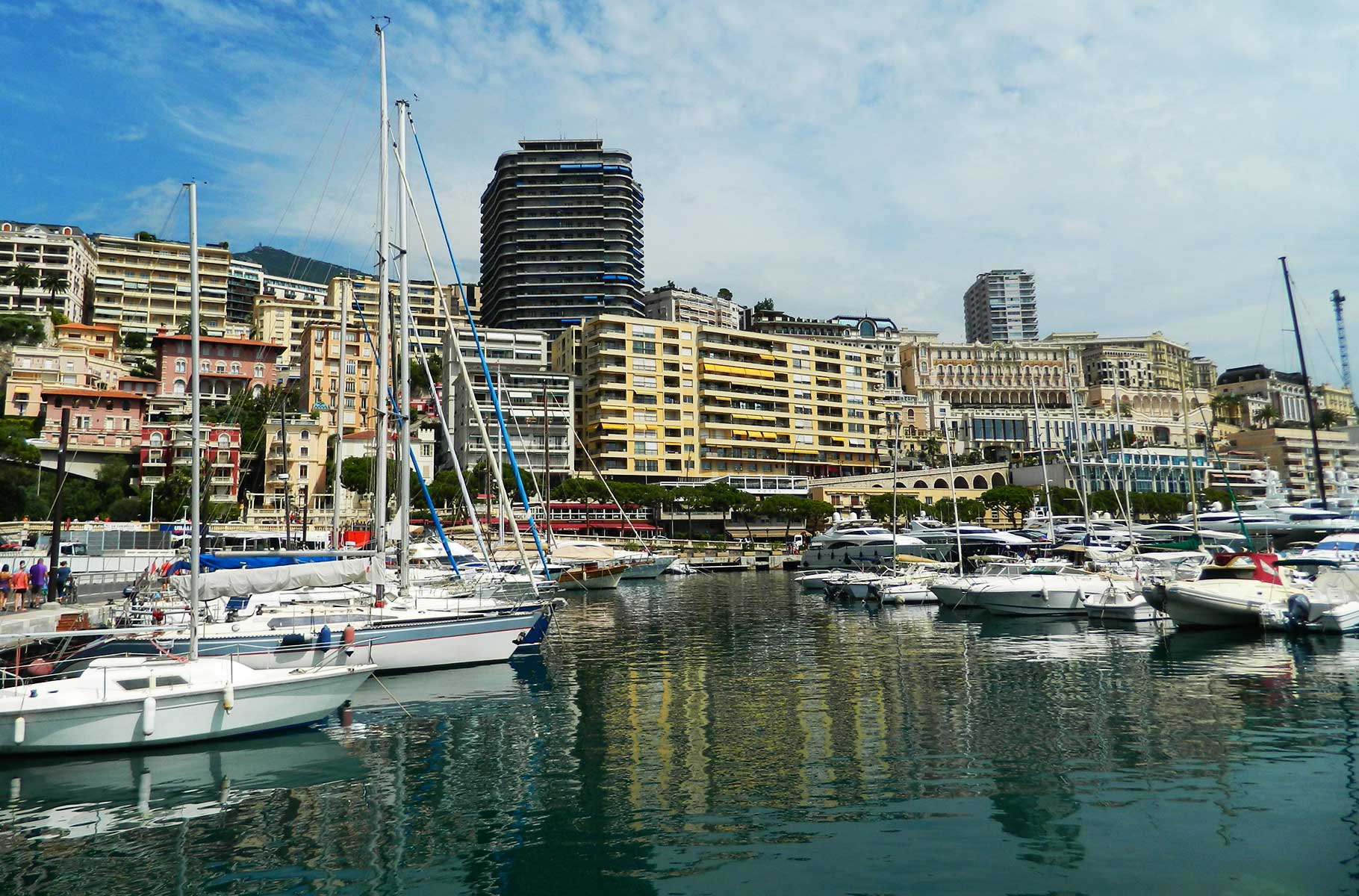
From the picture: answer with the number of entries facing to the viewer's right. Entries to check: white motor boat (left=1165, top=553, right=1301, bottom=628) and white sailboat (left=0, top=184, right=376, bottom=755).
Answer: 1

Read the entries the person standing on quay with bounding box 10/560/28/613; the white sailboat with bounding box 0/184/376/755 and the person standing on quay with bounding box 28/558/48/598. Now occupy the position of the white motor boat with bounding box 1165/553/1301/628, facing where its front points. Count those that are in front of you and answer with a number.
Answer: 3

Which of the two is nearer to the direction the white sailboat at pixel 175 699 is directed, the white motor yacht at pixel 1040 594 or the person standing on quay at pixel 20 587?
the white motor yacht

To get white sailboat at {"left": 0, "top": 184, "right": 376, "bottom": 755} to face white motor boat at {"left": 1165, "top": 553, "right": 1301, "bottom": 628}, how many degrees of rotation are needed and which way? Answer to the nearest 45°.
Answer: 0° — it already faces it

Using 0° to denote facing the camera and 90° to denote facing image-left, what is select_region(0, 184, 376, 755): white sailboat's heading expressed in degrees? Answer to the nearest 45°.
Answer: approximately 270°

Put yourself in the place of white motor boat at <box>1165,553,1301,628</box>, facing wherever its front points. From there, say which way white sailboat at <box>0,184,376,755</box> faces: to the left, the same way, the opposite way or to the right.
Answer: the opposite way

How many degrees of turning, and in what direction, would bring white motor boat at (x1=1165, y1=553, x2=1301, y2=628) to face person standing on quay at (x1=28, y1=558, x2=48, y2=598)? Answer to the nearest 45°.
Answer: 0° — it already faces them

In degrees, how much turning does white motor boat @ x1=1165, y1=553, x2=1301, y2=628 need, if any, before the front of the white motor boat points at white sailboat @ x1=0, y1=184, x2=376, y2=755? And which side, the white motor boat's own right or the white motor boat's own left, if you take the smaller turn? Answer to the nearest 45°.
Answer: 0° — it already faces it

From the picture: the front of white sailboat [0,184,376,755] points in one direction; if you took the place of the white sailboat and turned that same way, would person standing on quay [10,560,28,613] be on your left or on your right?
on your left

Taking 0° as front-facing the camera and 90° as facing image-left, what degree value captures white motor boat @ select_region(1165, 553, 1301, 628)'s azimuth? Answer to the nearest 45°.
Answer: approximately 45°
